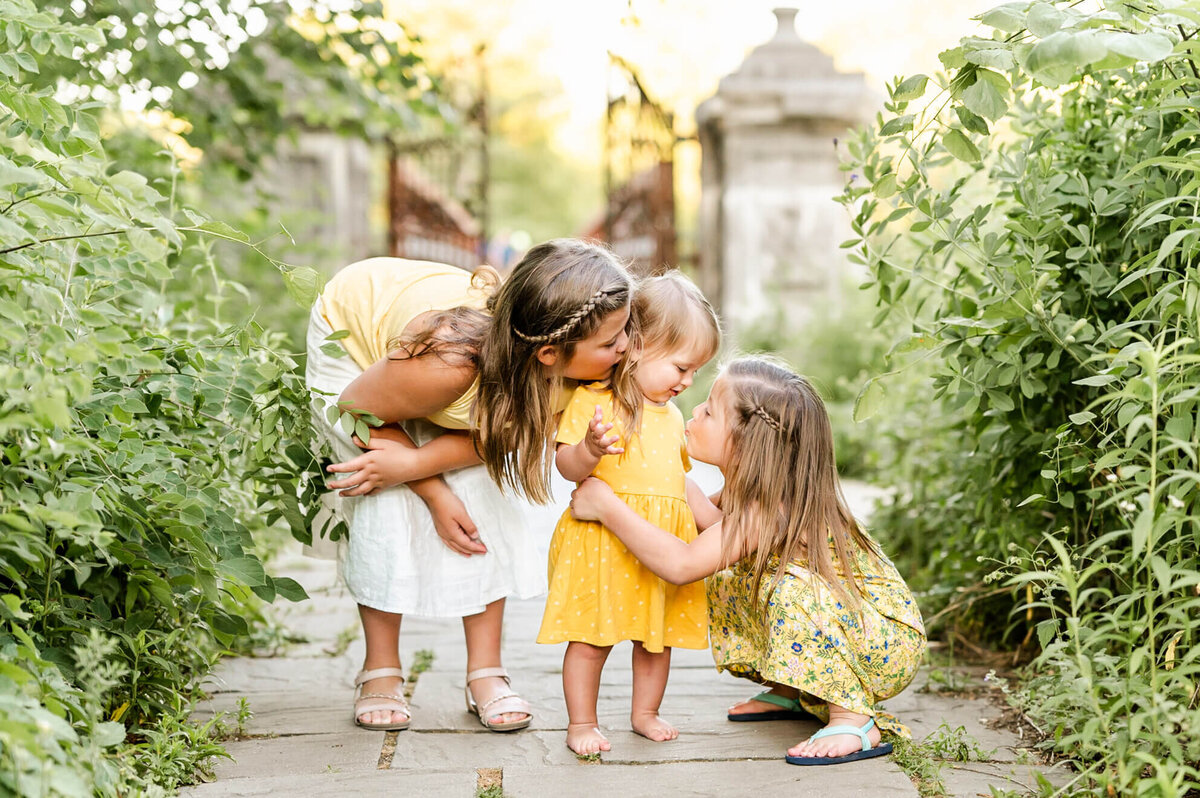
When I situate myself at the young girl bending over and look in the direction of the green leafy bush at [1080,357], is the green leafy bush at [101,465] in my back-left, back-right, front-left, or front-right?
back-right

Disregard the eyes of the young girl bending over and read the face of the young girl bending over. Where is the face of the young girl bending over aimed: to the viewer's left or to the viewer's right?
to the viewer's right

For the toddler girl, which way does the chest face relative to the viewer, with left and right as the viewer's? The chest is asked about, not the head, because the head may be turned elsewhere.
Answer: facing the viewer and to the right of the viewer

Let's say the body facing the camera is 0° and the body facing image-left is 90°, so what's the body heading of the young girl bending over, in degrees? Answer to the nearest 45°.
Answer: approximately 315°

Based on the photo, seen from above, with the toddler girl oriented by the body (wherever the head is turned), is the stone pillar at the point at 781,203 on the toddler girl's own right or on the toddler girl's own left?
on the toddler girl's own left

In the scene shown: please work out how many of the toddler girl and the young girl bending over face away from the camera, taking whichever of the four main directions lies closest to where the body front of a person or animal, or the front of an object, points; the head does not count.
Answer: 0
